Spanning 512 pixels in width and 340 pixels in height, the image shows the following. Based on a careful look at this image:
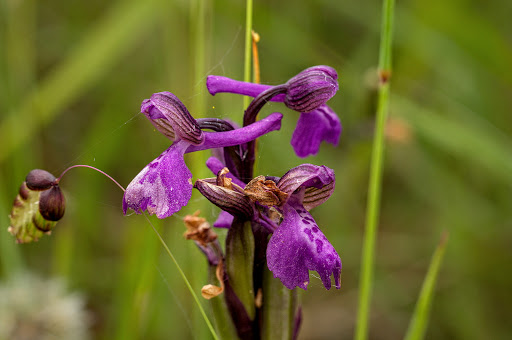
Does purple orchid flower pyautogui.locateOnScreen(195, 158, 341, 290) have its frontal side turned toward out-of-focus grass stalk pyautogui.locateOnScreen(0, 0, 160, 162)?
no

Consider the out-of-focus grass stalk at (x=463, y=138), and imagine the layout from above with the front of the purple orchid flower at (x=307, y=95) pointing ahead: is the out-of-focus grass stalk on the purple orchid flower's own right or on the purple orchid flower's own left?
on the purple orchid flower's own left

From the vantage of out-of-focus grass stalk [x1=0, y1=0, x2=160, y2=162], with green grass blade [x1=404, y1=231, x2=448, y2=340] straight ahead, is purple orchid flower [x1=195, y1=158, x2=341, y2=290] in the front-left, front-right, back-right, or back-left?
front-right

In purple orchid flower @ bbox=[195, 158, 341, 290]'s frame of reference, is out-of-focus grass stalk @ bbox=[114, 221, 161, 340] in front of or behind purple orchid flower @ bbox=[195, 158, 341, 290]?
behind

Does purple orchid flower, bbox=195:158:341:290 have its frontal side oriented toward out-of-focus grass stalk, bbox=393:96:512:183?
no

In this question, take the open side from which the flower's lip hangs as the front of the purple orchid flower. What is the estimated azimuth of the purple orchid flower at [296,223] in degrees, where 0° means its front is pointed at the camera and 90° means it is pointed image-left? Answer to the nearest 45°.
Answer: approximately 315°

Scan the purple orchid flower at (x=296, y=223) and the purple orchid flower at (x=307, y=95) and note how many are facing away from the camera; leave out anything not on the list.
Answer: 0
